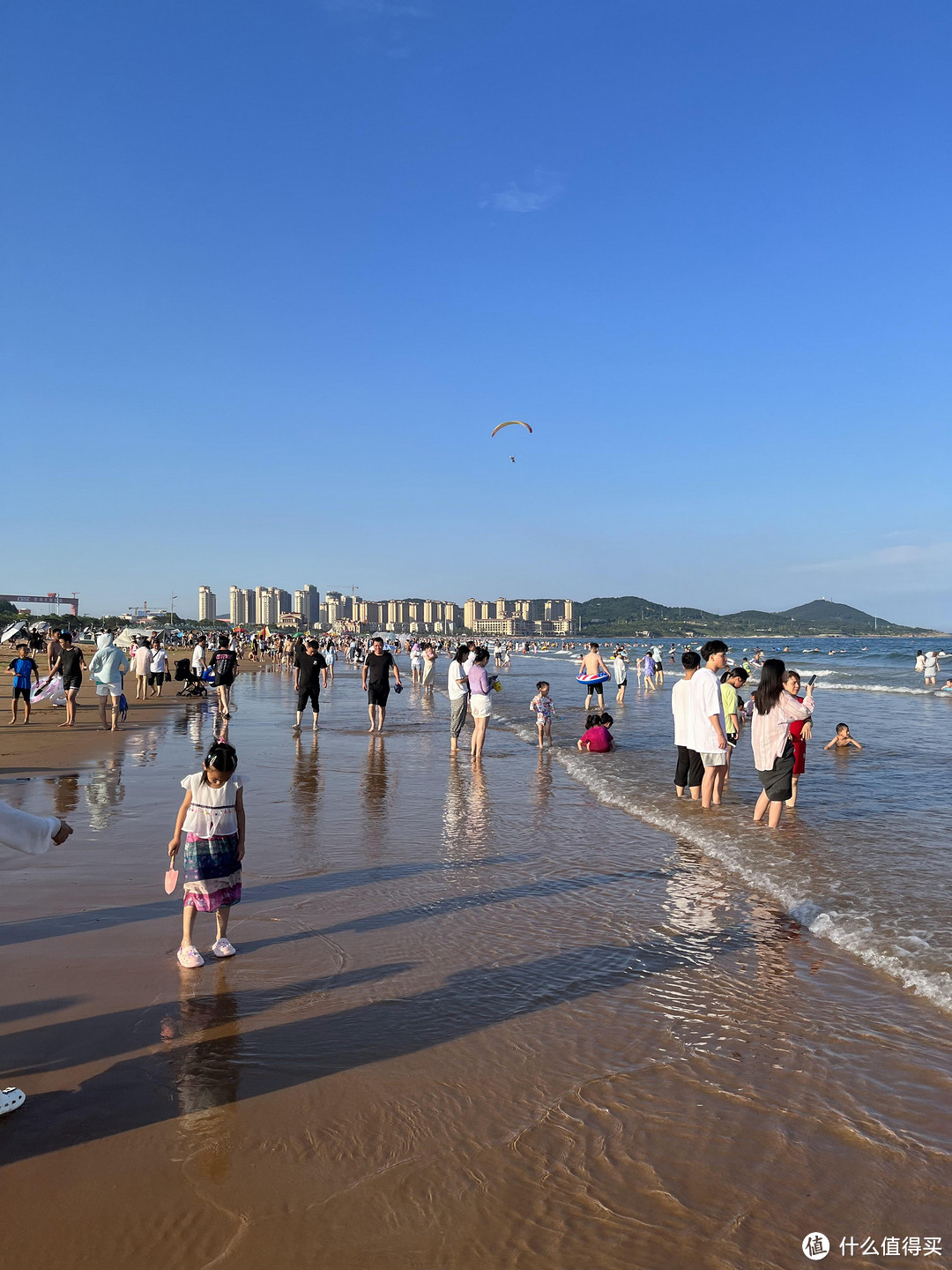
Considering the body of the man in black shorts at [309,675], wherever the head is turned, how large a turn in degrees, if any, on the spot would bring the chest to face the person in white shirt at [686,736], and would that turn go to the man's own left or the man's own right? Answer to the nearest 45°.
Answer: approximately 45° to the man's own left

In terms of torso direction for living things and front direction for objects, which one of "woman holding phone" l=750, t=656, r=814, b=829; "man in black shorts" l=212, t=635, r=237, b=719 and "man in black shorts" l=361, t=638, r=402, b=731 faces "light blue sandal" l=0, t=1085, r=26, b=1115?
"man in black shorts" l=361, t=638, r=402, b=731

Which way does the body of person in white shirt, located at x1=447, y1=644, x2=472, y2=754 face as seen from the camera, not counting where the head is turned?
to the viewer's right

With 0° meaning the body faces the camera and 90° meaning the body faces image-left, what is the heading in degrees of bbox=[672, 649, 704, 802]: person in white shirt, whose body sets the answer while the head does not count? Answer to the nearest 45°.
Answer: approximately 225°

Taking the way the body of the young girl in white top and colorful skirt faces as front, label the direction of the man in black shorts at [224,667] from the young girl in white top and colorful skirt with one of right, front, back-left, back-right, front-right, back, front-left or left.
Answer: back

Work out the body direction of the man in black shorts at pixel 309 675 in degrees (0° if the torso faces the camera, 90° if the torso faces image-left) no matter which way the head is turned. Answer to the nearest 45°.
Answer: approximately 0°

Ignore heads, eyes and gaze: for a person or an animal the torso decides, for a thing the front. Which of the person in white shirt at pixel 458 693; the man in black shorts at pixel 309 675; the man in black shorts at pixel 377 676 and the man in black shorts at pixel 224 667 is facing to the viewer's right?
the person in white shirt
